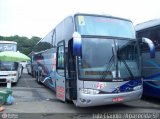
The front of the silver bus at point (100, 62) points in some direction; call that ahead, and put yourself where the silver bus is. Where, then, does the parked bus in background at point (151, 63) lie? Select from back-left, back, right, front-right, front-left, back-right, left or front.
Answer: left
